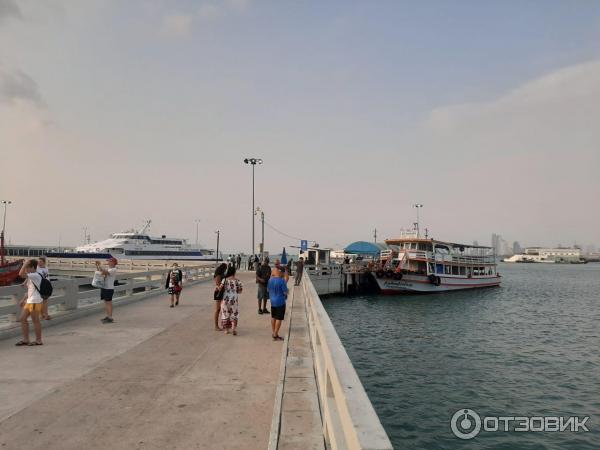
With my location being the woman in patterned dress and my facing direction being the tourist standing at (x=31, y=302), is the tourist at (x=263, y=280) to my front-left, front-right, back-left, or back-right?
back-right

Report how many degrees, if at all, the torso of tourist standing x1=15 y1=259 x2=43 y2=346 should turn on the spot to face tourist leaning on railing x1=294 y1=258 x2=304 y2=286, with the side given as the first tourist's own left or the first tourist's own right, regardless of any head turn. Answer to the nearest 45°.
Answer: approximately 135° to the first tourist's own right

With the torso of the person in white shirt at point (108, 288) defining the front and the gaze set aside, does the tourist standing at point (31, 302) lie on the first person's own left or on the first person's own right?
on the first person's own left

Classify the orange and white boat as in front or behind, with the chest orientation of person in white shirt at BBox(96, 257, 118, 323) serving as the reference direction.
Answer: behind

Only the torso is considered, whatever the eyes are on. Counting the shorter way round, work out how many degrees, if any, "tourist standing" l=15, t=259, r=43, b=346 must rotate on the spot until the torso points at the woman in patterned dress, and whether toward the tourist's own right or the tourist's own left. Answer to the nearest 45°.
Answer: approximately 180°

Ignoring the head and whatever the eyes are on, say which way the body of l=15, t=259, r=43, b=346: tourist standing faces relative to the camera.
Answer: to the viewer's left

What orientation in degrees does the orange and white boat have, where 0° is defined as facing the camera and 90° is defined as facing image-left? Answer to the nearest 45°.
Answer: approximately 45°

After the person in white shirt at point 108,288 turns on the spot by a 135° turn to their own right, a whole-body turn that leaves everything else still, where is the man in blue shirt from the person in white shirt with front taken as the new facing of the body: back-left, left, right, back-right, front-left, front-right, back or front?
right

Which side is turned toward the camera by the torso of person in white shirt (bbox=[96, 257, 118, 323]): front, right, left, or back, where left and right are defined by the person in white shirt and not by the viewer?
left
